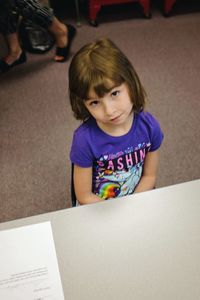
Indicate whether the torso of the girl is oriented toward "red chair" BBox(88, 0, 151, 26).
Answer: no

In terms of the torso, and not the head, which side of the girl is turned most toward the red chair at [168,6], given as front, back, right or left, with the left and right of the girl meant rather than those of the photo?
back

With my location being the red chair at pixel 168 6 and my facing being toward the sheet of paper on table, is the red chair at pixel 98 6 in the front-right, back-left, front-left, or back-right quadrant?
front-right

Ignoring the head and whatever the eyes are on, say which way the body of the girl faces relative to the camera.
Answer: toward the camera

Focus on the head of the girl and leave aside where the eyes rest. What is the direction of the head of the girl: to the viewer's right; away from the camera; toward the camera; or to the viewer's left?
toward the camera
